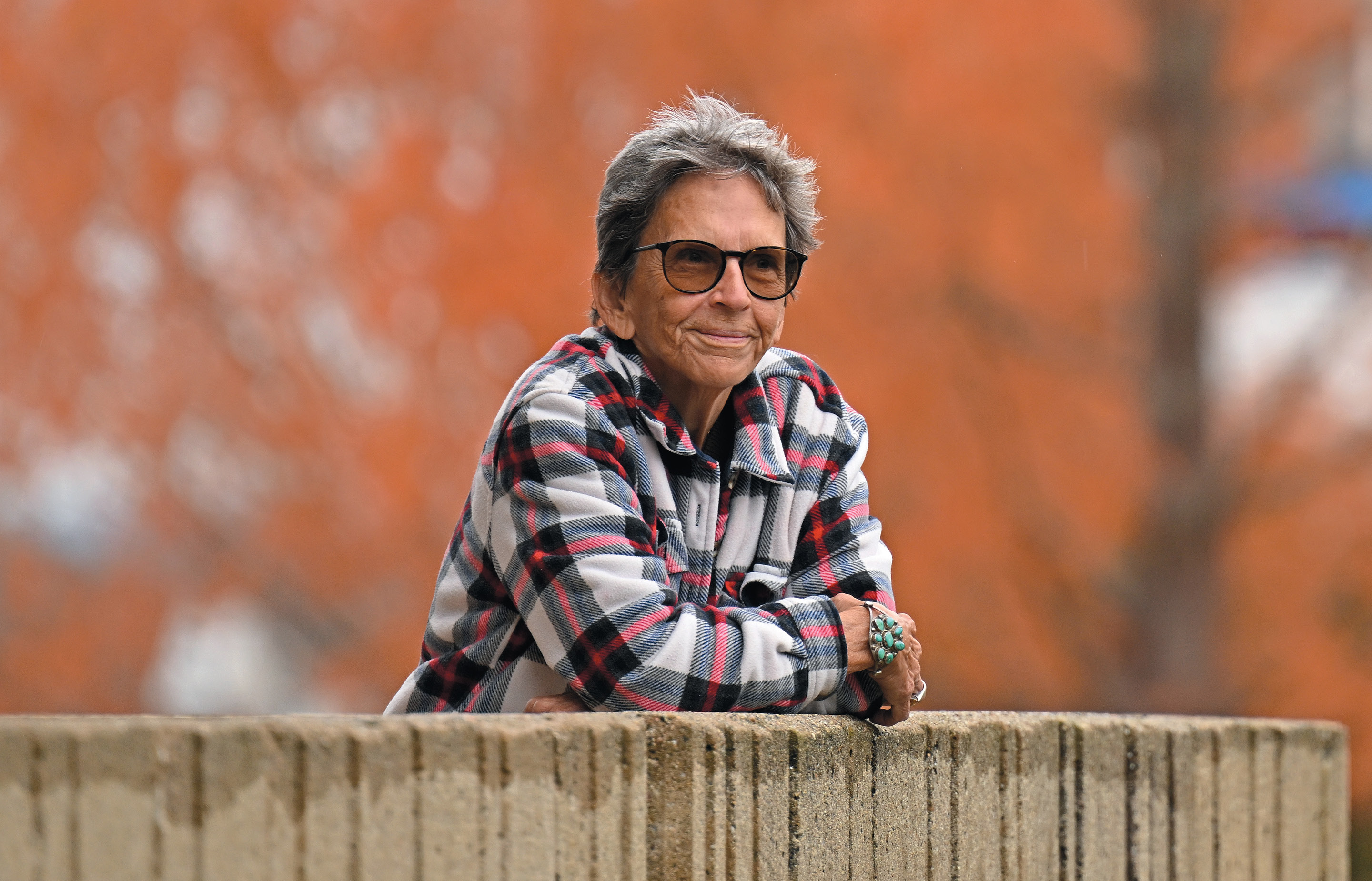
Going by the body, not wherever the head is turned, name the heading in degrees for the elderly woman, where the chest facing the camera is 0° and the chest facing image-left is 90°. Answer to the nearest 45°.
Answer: approximately 315°

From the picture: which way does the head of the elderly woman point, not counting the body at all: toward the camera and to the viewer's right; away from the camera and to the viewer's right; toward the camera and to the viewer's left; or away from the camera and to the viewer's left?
toward the camera and to the viewer's right
